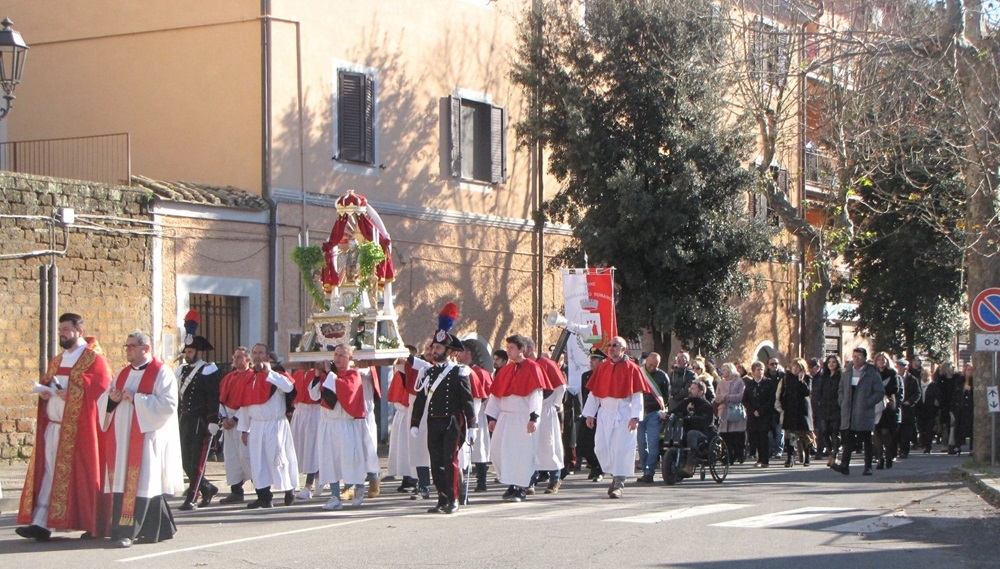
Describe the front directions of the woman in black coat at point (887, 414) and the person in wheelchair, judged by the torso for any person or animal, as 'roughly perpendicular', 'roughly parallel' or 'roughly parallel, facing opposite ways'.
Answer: roughly parallel

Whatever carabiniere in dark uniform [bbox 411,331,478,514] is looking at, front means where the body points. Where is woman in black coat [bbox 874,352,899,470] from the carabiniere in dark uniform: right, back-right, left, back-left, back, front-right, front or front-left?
back

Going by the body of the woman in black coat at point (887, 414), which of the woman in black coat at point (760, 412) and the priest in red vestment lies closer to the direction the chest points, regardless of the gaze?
the priest in red vestment

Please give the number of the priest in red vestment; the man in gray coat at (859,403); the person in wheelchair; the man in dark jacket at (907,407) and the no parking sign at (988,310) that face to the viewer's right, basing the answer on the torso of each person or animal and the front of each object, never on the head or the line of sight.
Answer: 0

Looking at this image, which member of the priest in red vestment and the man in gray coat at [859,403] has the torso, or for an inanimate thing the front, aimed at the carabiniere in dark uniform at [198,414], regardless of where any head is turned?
the man in gray coat

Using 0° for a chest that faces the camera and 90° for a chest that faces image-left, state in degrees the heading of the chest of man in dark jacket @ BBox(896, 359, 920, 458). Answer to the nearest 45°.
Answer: approximately 45°

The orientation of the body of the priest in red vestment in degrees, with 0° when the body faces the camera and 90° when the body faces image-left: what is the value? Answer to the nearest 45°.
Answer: approximately 45°

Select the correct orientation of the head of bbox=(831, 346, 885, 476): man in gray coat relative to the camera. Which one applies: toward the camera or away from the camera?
toward the camera

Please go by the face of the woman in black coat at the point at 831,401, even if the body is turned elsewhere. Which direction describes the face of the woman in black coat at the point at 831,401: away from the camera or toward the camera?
toward the camera

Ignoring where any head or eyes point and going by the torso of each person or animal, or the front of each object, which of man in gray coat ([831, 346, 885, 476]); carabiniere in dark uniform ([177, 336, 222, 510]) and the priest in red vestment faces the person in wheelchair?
the man in gray coat

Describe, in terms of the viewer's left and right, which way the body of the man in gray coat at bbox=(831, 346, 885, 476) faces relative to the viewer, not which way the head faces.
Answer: facing the viewer and to the left of the viewer

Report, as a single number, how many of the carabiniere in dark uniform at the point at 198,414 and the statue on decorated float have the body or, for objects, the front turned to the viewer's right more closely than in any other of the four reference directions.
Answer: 0
